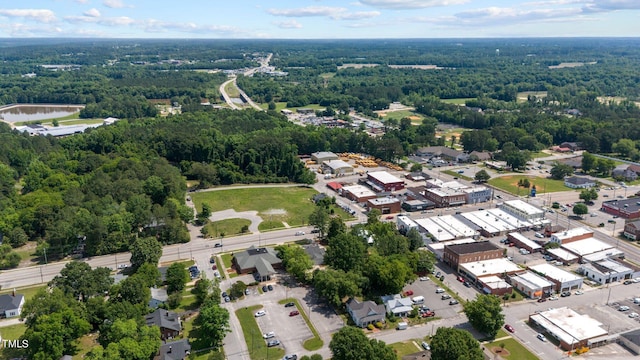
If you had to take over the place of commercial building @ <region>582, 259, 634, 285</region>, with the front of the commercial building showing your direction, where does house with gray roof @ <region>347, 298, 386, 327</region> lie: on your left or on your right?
on your right

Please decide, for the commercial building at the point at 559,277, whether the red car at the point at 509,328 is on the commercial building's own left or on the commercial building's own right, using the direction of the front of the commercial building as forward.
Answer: on the commercial building's own right

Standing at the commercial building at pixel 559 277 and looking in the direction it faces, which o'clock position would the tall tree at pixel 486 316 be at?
The tall tree is roughly at 2 o'clock from the commercial building.

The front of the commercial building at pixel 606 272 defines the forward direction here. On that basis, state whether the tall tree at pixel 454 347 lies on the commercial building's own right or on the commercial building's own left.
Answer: on the commercial building's own right

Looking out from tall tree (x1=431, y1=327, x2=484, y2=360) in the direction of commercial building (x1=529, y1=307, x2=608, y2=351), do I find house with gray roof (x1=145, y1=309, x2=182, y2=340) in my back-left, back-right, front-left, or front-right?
back-left

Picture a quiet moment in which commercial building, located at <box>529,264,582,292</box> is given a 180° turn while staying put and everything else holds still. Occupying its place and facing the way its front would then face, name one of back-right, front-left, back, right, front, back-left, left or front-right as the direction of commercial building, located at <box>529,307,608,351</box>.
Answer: back-left

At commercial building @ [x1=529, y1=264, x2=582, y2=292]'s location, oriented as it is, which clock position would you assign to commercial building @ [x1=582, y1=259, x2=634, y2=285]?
commercial building @ [x1=582, y1=259, x2=634, y2=285] is roughly at 9 o'clock from commercial building @ [x1=529, y1=264, x2=582, y2=292].

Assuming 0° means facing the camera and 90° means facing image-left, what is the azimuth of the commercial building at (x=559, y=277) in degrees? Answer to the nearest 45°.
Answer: approximately 315°

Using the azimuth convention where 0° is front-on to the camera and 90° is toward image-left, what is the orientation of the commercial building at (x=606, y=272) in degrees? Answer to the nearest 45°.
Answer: approximately 315°

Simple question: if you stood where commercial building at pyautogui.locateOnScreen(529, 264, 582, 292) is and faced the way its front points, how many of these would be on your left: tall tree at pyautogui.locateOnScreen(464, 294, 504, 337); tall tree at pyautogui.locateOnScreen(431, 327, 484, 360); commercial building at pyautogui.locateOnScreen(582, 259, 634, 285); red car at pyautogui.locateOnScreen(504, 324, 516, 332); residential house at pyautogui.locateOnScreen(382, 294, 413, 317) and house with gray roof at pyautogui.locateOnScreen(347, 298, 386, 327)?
1

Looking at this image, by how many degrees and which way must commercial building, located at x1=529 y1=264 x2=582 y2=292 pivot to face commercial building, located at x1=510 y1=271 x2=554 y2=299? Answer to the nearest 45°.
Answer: approximately 90° to its right

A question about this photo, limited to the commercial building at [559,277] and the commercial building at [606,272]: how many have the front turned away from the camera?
0

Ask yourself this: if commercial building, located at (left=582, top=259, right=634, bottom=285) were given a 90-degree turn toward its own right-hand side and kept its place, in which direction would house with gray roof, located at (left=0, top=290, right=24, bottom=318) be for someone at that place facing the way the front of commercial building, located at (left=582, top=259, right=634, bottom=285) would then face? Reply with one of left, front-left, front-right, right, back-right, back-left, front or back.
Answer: front

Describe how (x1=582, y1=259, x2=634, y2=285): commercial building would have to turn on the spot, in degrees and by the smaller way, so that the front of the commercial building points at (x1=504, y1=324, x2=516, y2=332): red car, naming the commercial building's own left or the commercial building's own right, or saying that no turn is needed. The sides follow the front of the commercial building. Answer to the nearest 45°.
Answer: approximately 45° to the commercial building's own right

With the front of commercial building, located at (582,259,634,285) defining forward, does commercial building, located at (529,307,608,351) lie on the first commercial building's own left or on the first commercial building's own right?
on the first commercial building's own right

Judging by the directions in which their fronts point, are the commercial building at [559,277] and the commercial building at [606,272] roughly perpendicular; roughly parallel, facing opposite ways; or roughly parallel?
roughly parallel
